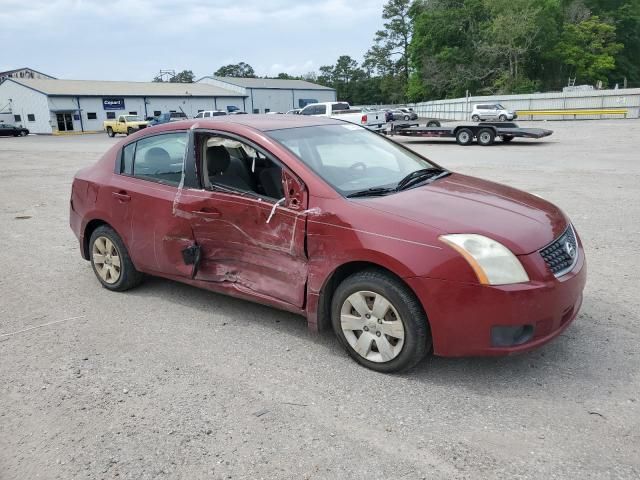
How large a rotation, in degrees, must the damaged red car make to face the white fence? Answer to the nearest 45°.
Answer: approximately 90° to its left

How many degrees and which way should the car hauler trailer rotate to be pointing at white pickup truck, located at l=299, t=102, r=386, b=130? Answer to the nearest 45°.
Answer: approximately 45° to its right

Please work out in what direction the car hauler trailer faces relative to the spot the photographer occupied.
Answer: facing to the left of the viewer

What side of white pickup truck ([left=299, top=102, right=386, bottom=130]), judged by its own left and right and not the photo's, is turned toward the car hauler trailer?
back

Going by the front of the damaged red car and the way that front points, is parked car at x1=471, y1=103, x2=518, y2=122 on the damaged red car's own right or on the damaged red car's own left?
on the damaged red car's own left

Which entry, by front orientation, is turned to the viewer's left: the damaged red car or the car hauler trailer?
the car hauler trailer

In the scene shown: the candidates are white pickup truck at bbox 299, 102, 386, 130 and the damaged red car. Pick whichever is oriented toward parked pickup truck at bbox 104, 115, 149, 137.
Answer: the white pickup truck

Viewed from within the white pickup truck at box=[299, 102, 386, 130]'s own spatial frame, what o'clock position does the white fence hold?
The white fence is roughly at 3 o'clock from the white pickup truck.

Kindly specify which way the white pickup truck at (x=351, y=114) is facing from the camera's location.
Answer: facing away from the viewer and to the left of the viewer

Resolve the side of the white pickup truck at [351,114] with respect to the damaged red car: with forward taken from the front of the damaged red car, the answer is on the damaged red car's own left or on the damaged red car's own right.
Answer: on the damaged red car's own left

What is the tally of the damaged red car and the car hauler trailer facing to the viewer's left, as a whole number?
1

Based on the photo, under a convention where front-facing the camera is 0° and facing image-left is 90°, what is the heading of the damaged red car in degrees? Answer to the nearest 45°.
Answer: approximately 315°

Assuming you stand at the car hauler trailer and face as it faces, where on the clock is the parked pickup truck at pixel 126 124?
The parked pickup truck is roughly at 1 o'clock from the car hauler trailer.

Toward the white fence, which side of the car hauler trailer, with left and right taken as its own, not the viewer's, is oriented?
right

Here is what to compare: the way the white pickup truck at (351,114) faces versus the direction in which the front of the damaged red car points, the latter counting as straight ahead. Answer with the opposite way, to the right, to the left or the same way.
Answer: the opposite way
